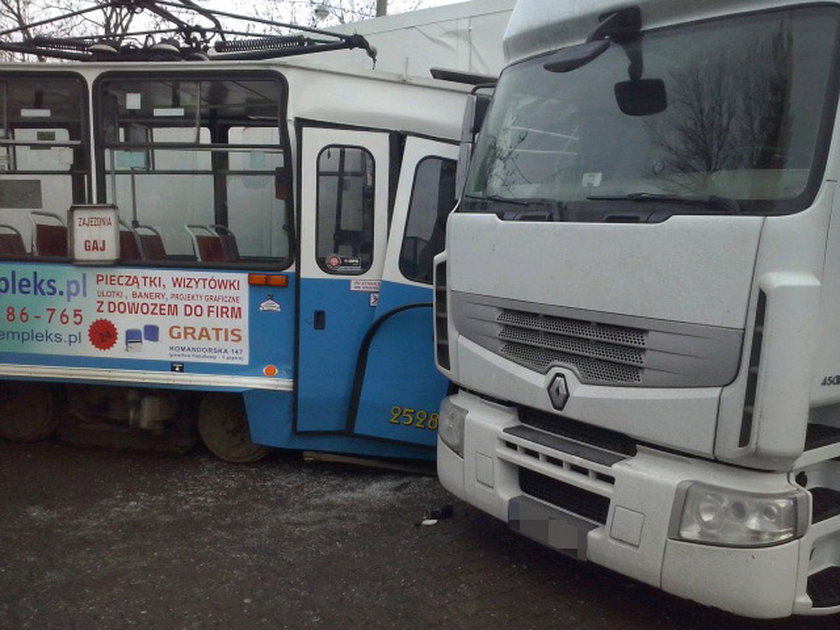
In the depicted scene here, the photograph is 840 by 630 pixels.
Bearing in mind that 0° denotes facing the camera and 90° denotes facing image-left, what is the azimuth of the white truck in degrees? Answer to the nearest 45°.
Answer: approximately 45°
